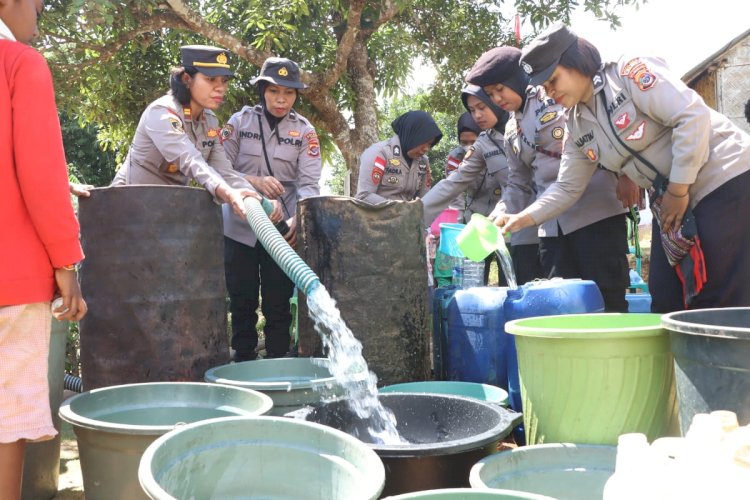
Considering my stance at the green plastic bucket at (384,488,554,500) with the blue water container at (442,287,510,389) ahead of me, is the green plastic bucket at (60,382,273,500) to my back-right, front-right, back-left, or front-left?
front-left

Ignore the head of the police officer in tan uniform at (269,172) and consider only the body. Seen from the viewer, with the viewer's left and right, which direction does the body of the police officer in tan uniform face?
facing the viewer

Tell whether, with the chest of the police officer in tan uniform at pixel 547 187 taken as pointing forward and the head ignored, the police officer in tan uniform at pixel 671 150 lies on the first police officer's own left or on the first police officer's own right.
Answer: on the first police officer's own left

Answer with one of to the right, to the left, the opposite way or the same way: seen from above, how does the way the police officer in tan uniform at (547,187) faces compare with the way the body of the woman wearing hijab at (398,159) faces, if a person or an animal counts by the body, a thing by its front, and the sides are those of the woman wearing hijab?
to the right

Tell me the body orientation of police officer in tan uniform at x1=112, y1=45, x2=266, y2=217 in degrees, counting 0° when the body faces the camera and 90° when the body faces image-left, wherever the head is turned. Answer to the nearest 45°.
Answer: approximately 315°

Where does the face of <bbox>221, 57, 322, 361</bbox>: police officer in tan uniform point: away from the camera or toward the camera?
toward the camera

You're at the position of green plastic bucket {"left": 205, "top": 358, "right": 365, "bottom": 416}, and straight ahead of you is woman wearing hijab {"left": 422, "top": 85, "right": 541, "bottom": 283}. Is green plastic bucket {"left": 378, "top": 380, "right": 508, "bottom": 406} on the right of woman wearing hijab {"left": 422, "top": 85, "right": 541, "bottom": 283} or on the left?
right

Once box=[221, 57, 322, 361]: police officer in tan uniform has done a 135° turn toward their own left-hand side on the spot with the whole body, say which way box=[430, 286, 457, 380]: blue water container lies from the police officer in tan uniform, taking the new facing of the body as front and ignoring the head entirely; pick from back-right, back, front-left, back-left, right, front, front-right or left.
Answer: right

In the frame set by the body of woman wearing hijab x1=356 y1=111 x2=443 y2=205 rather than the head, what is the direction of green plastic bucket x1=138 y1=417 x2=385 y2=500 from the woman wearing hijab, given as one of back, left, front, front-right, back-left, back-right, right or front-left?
front-right

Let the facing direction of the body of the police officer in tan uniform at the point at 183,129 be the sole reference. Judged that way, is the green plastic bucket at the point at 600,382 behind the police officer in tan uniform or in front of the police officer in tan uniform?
in front

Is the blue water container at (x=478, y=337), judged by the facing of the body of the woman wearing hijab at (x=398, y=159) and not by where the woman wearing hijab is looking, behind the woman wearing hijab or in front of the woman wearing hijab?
in front

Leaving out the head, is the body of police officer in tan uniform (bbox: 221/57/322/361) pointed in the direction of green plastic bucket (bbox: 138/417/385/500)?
yes

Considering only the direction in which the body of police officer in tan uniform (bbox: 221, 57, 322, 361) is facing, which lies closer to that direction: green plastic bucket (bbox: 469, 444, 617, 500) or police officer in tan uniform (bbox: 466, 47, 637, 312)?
the green plastic bucket

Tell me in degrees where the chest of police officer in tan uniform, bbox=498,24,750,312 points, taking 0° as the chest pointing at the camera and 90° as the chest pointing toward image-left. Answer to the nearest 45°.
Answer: approximately 45°

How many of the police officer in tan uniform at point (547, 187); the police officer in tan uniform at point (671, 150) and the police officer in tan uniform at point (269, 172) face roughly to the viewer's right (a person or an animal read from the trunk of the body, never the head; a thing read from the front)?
0

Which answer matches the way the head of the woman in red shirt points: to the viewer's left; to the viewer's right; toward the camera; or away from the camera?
to the viewer's right
